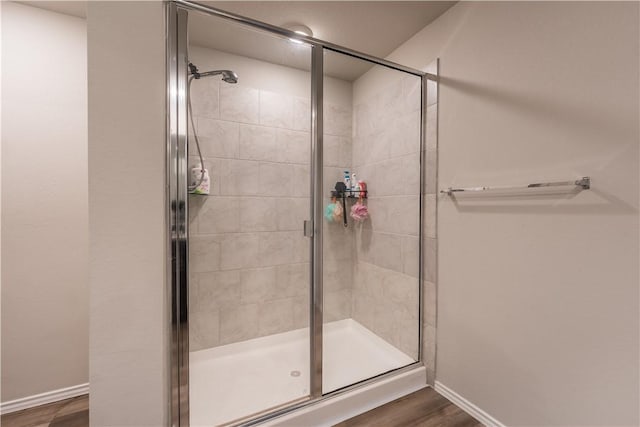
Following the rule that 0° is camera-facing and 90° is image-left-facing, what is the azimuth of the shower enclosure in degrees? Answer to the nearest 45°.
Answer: approximately 315°
